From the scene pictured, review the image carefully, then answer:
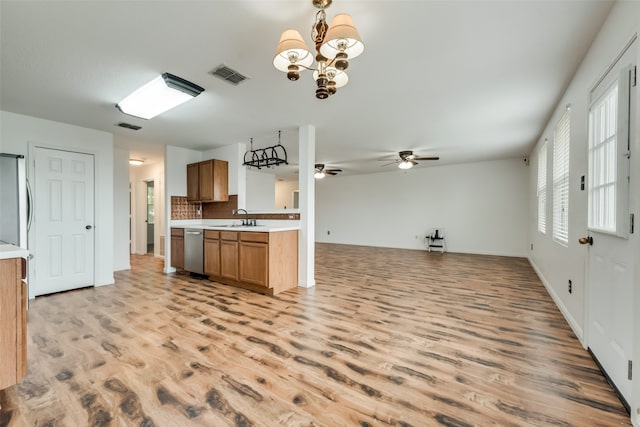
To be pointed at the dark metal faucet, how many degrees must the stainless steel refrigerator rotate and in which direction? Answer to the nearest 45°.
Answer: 0° — it already faces it

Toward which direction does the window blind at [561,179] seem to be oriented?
to the viewer's left

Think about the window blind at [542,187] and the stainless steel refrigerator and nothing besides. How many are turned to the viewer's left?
1

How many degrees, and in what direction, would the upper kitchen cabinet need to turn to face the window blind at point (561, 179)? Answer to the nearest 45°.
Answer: approximately 90° to its left

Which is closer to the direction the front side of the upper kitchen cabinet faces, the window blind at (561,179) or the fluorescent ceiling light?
the fluorescent ceiling light

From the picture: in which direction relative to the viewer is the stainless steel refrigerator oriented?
to the viewer's right

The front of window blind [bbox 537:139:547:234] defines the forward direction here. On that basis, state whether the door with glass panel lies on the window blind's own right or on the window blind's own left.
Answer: on the window blind's own left
